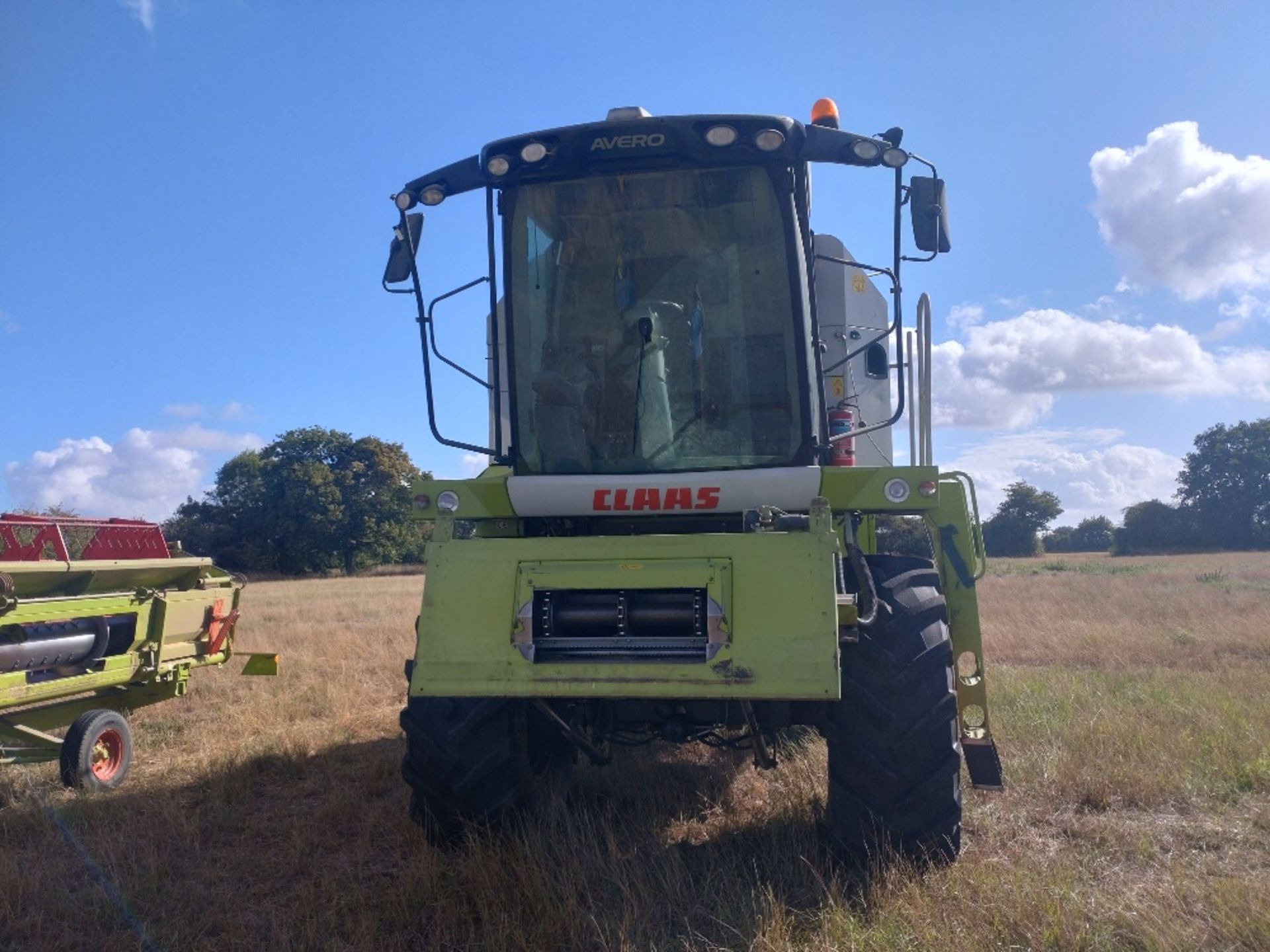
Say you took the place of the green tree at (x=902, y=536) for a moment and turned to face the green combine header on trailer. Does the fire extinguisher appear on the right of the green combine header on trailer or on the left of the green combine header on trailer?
left

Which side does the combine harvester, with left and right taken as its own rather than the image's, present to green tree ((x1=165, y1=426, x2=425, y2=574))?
back

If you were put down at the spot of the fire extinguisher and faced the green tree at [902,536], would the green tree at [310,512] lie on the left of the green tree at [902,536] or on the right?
left

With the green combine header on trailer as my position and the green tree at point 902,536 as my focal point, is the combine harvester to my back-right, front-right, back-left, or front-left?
front-right

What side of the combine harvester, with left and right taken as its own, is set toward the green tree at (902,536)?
back

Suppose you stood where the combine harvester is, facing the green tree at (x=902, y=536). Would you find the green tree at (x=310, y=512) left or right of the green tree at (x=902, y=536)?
left

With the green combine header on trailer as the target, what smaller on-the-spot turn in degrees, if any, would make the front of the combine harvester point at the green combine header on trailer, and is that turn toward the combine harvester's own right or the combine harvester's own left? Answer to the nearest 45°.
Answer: approximately 135° to the combine harvester's own right

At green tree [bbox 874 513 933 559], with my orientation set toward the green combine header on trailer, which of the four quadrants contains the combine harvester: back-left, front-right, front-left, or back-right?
front-left

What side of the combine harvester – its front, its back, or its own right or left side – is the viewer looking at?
front
